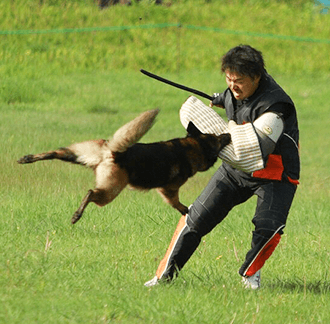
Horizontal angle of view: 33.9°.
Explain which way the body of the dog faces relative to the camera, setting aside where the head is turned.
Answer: to the viewer's right

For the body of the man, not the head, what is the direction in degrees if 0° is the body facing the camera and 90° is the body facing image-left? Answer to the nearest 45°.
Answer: approximately 45°
